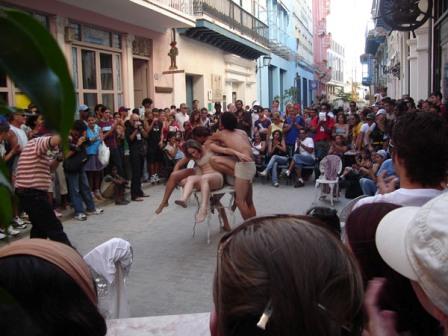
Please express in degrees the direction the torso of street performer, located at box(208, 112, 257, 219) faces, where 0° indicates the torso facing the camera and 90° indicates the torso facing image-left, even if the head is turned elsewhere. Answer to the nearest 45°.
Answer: approximately 135°

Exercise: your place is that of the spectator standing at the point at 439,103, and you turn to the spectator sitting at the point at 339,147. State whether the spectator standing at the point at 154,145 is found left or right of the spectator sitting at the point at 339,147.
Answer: left

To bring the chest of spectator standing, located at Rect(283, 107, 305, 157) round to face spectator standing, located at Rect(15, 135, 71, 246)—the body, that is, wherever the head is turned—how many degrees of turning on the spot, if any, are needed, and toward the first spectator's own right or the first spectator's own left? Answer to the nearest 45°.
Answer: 0° — they already face them

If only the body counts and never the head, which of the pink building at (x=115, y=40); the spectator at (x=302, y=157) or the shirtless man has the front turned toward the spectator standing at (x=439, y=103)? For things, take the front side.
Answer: the pink building

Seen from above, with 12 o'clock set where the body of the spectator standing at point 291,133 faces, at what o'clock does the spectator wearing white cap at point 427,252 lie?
the spectator wearing white cap at point 427,252 is roughly at 12 o'clock from the spectator standing at point 291,133.

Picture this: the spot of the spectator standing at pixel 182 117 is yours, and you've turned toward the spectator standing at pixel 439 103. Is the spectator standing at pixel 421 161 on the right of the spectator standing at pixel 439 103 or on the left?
right

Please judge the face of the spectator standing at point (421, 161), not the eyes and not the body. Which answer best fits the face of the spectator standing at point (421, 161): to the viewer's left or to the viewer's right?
to the viewer's left

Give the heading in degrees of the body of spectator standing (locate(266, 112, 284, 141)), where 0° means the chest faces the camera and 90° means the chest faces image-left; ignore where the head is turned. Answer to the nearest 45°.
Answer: approximately 0°

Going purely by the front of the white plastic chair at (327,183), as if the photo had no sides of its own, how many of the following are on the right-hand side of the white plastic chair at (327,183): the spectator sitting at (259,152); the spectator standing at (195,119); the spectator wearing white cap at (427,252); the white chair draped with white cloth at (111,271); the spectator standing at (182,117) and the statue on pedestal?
4

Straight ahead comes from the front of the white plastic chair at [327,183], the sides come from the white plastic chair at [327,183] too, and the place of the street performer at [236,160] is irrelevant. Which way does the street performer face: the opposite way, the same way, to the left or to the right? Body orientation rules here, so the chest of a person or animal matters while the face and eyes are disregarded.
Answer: to the right

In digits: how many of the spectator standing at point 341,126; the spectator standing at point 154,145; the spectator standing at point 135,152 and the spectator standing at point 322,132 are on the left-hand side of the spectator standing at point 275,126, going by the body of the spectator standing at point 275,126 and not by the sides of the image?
2

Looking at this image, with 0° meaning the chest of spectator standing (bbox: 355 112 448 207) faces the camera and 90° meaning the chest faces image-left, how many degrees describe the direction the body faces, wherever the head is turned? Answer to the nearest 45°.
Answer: approximately 135°
